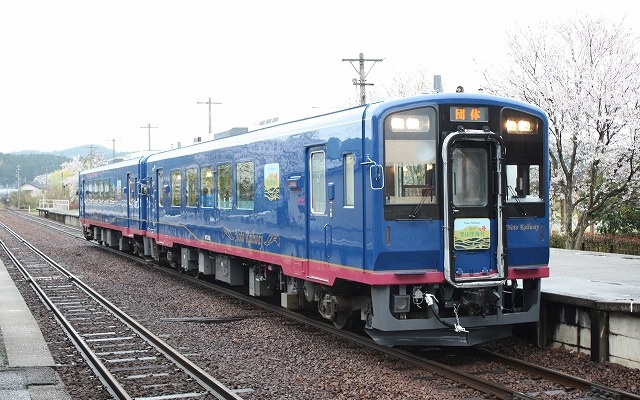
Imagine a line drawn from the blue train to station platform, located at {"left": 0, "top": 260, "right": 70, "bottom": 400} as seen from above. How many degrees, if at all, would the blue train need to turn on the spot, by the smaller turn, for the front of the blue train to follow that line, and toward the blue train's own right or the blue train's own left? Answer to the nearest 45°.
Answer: approximately 45° to the blue train's own right

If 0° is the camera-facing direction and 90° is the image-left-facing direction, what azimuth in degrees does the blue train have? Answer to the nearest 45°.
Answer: approximately 315°

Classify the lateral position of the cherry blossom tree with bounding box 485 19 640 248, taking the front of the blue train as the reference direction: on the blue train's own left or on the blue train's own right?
on the blue train's own left
